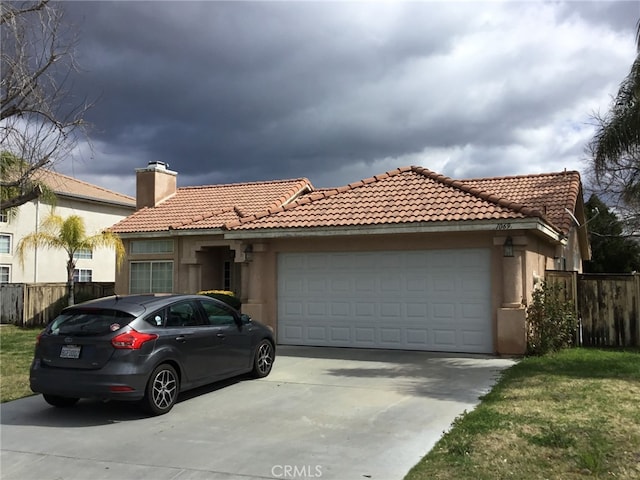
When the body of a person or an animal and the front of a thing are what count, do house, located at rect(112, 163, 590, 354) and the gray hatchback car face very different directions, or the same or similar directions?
very different directions

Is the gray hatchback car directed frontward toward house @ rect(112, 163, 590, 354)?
yes

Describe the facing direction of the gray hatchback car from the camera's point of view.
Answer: facing away from the viewer and to the right of the viewer

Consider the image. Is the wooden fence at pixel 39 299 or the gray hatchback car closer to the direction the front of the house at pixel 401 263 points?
the gray hatchback car

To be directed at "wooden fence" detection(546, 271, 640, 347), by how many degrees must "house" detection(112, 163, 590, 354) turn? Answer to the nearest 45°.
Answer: approximately 90° to its left

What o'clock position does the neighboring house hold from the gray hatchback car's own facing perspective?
The neighboring house is roughly at 10 o'clock from the gray hatchback car.

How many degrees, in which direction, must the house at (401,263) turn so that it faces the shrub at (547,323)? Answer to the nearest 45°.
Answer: approximately 90° to its left

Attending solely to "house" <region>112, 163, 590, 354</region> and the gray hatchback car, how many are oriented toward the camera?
1

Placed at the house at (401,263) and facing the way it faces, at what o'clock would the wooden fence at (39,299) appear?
The wooden fence is roughly at 4 o'clock from the house.

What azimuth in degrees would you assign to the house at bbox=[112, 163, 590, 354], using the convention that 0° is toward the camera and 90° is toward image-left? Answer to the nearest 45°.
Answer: approximately 0°
